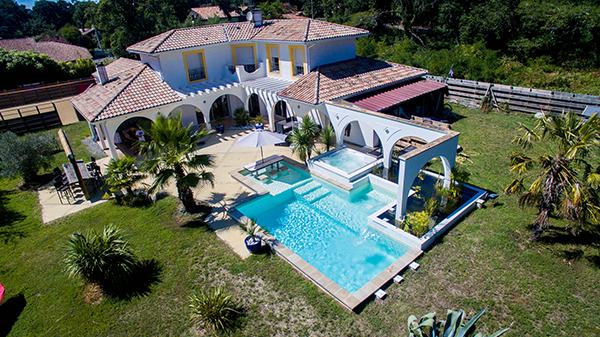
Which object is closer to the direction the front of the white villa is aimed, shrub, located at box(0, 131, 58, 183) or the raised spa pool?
the raised spa pool

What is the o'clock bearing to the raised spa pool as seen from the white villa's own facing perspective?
The raised spa pool is roughly at 11 o'clock from the white villa.

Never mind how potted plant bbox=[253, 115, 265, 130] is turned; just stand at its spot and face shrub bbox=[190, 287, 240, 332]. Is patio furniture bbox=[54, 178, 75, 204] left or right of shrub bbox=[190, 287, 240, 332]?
right

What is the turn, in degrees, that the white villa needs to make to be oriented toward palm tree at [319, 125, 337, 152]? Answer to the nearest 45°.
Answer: approximately 45° to its left

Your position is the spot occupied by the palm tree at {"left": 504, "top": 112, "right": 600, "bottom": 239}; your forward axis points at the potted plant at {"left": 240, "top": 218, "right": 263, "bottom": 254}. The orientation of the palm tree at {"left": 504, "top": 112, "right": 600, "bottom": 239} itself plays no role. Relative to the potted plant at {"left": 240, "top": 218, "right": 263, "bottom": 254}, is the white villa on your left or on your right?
right

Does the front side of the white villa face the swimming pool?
yes

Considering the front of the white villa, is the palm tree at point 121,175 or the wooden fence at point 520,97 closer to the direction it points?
the palm tree

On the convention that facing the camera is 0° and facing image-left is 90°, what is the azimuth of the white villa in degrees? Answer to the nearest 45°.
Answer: approximately 0°

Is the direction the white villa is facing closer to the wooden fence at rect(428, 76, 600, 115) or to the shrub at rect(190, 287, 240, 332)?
the shrub

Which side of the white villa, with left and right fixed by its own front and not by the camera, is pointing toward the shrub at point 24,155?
right

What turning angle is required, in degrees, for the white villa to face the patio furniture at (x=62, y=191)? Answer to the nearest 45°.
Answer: approximately 45° to its right

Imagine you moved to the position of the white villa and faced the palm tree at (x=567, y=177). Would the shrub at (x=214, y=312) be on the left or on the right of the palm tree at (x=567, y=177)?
right
